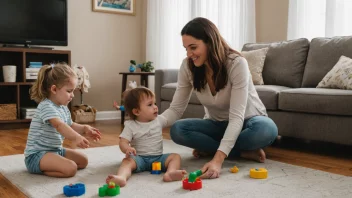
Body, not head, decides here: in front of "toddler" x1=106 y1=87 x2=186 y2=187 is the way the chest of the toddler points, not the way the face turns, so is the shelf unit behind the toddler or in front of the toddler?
behind

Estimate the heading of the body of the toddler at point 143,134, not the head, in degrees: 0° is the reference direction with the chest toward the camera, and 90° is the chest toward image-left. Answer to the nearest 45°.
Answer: approximately 0°

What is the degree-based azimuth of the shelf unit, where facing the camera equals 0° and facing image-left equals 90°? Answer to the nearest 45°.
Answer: approximately 0°

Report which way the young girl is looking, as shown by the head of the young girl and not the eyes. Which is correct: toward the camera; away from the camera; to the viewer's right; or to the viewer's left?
to the viewer's right

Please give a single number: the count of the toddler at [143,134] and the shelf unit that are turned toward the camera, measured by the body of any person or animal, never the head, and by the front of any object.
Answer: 2

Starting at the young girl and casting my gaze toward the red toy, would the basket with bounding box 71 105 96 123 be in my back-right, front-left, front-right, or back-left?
back-left

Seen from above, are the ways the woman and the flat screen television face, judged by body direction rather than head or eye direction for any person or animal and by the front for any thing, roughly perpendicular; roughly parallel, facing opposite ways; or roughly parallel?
roughly perpendicular
